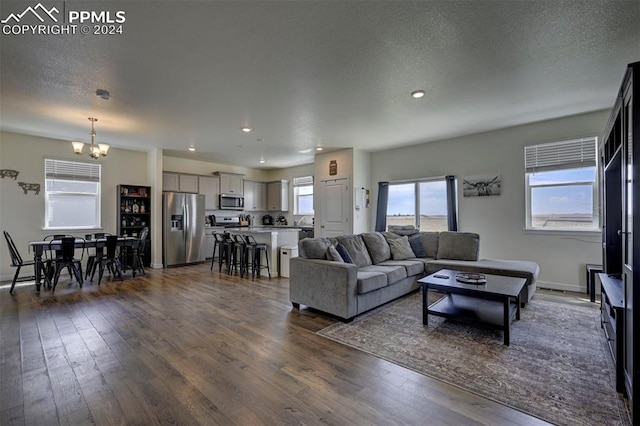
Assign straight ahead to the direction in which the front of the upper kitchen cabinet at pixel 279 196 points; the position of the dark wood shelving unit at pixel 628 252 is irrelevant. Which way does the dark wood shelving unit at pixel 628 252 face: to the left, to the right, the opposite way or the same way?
to the right

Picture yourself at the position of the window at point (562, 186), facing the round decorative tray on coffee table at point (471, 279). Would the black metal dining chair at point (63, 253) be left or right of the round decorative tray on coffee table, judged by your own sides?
right

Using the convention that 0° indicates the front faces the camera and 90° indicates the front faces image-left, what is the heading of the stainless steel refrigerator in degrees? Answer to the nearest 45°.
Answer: approximately 315°

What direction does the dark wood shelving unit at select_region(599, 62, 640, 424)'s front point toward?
to the viewer's left

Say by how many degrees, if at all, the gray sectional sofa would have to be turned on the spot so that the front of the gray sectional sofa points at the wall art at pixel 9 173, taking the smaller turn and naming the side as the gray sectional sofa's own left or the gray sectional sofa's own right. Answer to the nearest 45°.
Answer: approximately 135° to the gray sectional sofa's own right

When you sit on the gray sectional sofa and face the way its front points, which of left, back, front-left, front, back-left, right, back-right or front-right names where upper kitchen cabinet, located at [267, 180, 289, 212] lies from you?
back
